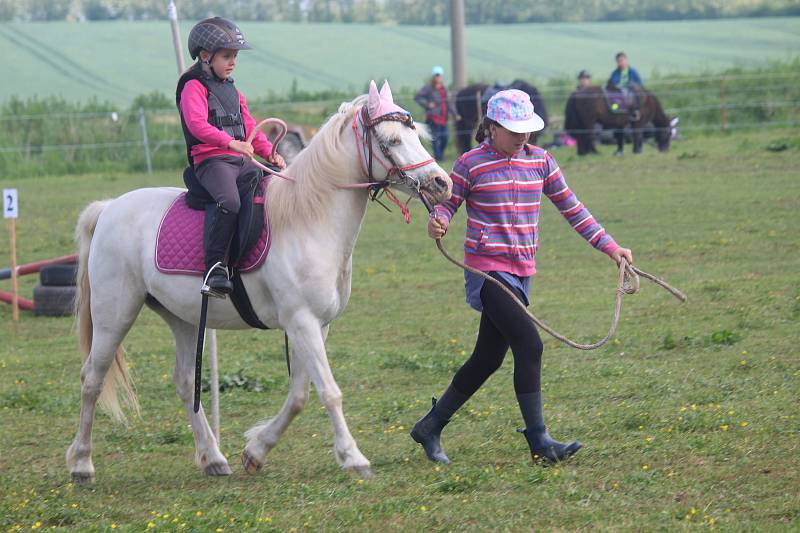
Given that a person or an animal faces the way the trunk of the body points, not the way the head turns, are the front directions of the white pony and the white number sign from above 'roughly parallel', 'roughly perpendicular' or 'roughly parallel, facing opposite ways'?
roughly perpendicular

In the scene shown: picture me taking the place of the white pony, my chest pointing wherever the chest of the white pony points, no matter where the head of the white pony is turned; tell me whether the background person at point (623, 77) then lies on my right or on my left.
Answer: on my left

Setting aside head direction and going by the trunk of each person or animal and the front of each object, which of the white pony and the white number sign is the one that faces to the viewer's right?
the white pony

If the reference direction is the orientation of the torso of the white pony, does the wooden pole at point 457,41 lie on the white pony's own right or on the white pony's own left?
on the white pony's own left

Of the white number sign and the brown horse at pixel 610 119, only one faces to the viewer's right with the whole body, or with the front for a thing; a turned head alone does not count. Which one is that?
the brown horse

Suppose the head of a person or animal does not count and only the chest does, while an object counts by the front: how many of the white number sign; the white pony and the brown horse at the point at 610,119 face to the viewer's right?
2

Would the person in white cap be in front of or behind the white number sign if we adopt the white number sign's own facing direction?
in front

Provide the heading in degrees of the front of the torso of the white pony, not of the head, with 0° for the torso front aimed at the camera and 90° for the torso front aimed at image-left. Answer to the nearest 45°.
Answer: approximately 270°

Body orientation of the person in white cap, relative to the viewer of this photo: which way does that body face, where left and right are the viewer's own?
facing the viewer and to the right of the viewer

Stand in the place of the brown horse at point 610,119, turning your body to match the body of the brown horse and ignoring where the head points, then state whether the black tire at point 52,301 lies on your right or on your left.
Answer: on your right

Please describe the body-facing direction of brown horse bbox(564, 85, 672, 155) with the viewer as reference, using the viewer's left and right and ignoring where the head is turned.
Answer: facing to the right of the viewer

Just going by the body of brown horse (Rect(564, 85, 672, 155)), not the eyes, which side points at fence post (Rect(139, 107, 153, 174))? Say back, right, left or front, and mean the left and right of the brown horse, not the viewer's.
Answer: back

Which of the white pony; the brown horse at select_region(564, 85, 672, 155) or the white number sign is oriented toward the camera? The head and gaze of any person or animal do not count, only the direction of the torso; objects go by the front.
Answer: the white number sign

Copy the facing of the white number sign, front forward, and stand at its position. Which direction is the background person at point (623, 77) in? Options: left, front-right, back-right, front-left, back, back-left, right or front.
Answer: back-left

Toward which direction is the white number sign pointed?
toward the camera
